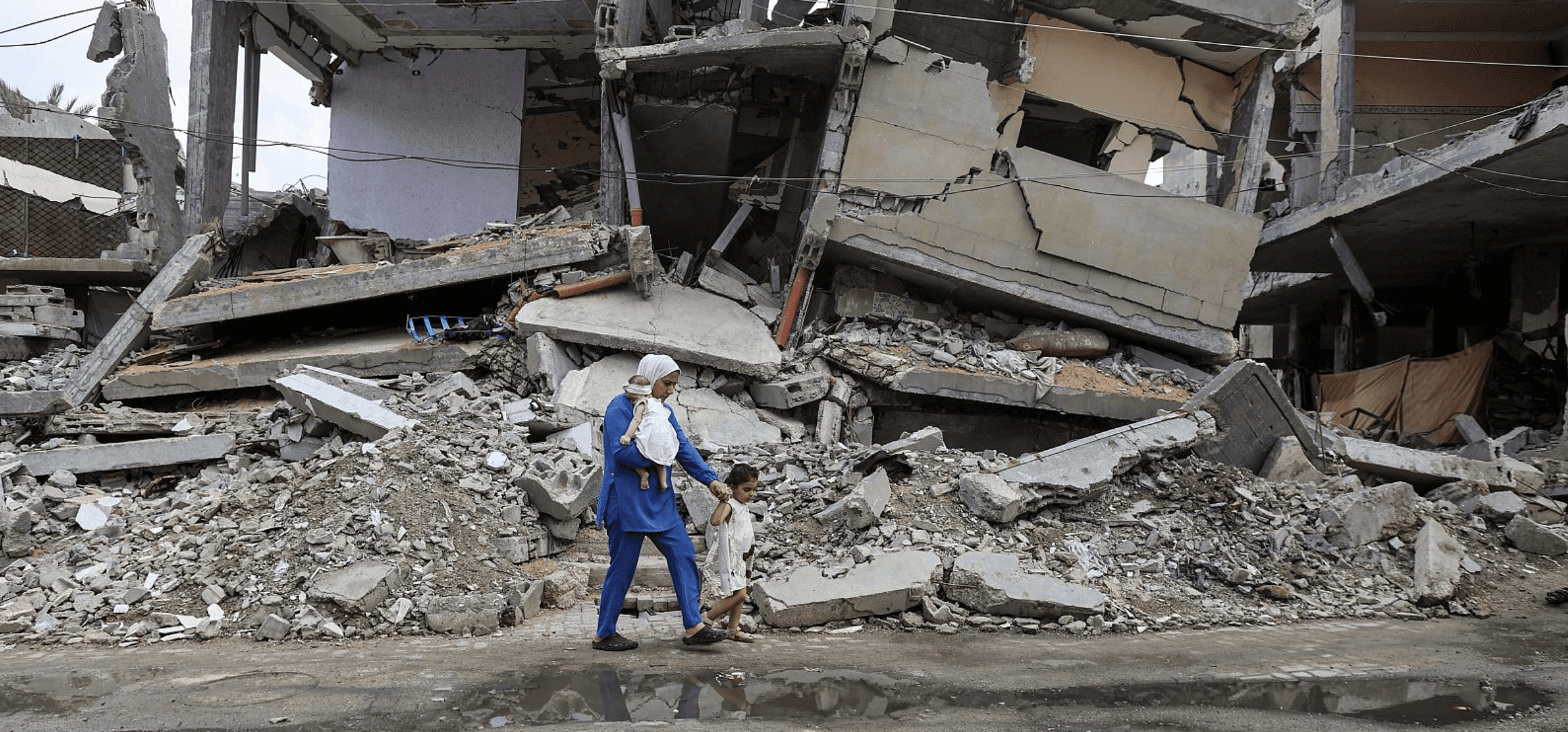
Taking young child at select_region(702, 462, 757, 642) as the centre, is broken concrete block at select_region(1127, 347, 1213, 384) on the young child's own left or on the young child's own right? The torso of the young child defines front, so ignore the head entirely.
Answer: on the young child's own left

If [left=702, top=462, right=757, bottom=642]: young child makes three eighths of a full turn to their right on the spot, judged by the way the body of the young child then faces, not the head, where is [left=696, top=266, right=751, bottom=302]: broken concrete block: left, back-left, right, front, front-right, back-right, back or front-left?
back-right

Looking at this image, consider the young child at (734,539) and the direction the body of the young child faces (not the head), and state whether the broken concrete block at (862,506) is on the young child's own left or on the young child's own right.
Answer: on the young child's own left

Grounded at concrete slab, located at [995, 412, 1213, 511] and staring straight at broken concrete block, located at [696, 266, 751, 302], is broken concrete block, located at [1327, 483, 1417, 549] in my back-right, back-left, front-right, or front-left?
back-right

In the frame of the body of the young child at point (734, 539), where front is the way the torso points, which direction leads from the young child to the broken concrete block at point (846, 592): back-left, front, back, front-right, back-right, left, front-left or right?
front-left

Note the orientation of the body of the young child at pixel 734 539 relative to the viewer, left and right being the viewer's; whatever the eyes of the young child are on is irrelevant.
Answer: facing to the right of the viewer

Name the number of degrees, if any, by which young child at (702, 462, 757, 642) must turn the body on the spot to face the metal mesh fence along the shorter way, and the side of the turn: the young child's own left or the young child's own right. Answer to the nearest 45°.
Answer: approximately 135° to the young child's own left

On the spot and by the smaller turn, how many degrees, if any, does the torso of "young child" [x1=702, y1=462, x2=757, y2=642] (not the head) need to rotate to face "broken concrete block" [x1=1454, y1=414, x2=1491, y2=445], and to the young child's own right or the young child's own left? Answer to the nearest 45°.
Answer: approximately 45° to the young child's own left

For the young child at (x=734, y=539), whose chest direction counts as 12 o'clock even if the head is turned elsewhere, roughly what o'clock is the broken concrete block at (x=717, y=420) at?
The broken concrete block is roughly at 9 o'clock from the young child.

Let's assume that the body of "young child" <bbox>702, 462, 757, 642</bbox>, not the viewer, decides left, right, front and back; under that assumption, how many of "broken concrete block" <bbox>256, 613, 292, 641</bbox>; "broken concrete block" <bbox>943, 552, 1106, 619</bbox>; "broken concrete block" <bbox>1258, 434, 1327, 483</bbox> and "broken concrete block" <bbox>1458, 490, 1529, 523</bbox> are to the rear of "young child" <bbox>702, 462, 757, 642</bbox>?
1

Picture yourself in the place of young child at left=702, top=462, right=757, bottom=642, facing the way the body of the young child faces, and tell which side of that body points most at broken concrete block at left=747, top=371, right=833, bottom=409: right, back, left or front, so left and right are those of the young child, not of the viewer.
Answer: left
